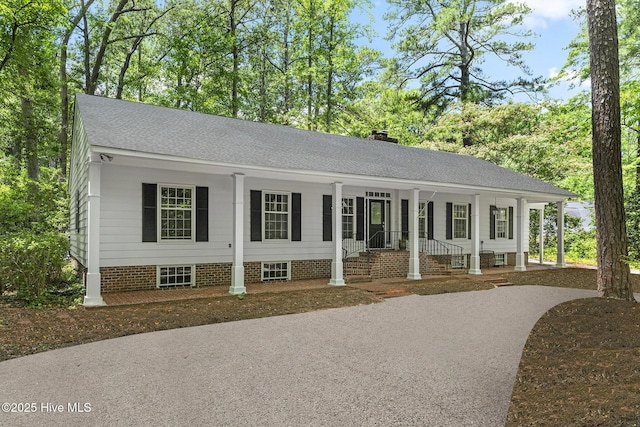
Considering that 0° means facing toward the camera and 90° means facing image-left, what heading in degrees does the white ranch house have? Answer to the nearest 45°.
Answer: approximately 315°

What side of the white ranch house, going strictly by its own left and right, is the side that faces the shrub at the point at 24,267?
right
